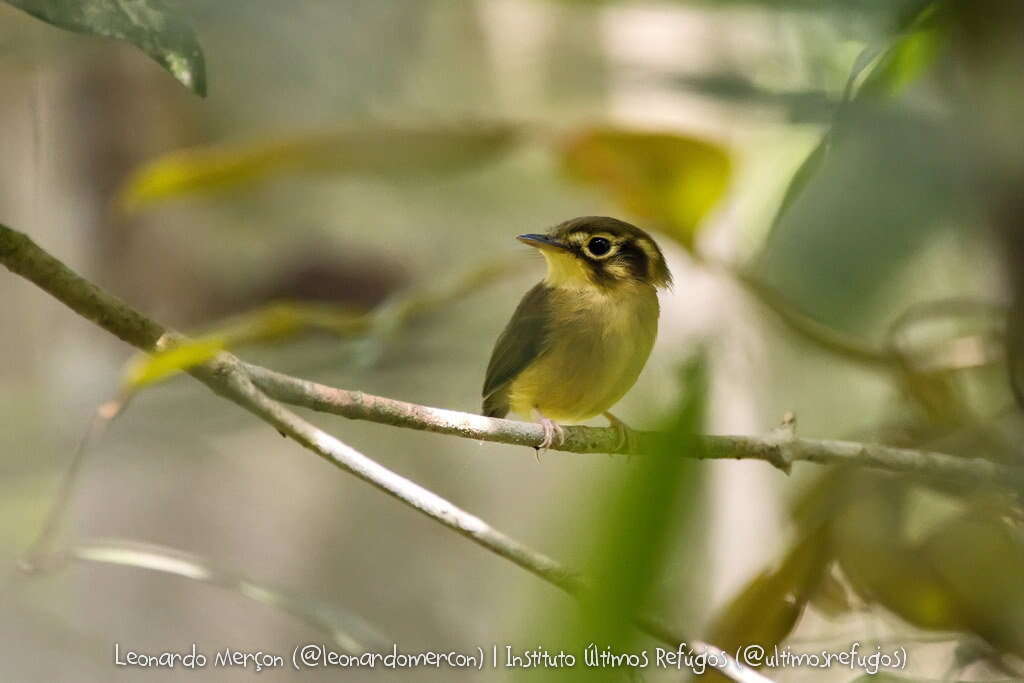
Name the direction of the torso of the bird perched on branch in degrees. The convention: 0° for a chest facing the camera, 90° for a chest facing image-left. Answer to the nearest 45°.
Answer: approximately 315°

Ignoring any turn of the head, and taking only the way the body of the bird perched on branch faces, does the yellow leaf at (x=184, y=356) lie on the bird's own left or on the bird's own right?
on the bird's own right

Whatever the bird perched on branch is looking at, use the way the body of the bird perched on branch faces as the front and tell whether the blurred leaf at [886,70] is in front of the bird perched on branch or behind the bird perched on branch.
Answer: in front

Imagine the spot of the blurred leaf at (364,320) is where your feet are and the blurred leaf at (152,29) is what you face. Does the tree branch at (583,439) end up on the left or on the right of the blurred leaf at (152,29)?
left
